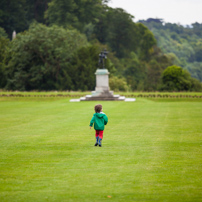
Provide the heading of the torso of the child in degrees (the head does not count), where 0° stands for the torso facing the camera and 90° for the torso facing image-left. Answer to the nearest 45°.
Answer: approximately 180°

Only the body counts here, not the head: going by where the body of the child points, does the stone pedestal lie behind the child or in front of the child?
in front
